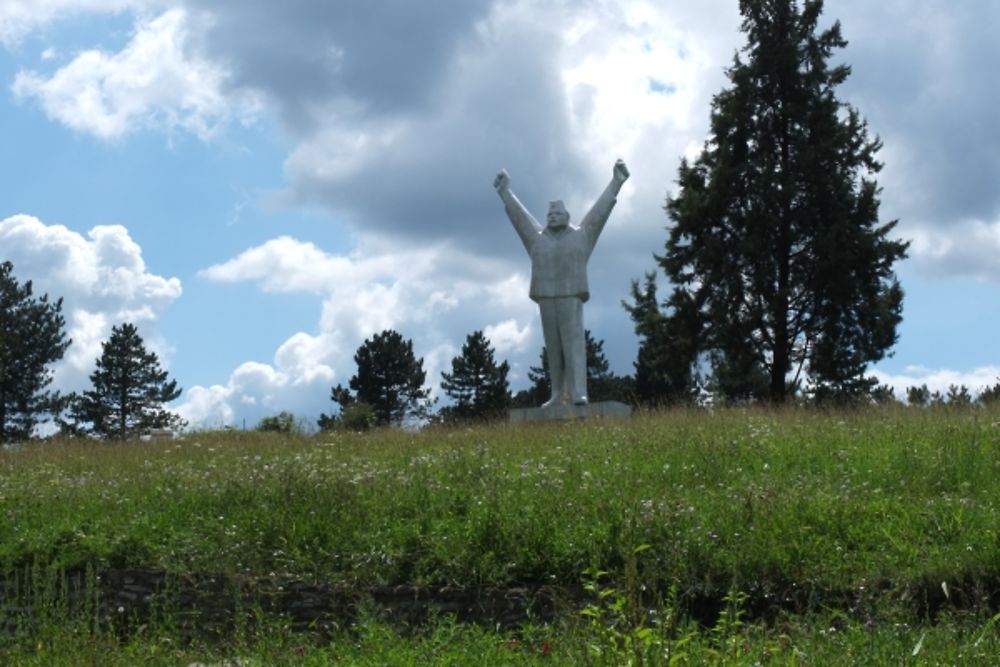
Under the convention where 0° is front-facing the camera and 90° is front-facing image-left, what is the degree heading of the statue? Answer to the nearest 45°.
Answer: approximately 0°

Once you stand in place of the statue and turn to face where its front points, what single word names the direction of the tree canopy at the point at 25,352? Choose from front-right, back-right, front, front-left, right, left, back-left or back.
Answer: back-right

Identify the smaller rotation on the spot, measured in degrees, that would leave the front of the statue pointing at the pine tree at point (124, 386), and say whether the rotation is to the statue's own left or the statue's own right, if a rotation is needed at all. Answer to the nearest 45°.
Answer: approximately 135° to the statue's own right

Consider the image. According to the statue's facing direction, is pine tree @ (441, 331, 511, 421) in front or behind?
behind

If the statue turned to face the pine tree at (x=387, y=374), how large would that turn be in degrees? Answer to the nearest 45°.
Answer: approximately 180°
